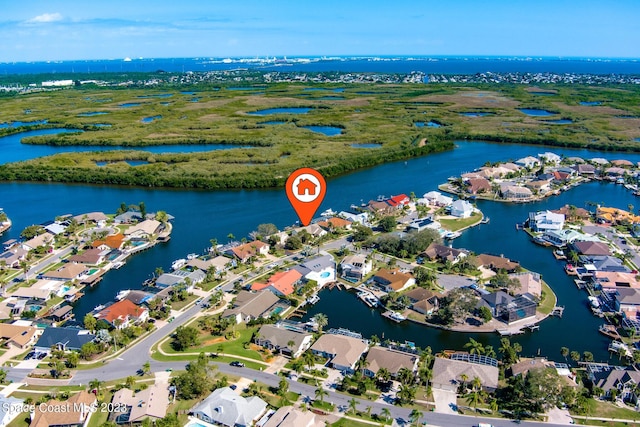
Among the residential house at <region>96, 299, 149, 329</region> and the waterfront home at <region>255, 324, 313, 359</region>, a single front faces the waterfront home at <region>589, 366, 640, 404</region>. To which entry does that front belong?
the residential house

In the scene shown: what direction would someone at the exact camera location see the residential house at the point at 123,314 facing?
facing the viewer and to the right of the viewer

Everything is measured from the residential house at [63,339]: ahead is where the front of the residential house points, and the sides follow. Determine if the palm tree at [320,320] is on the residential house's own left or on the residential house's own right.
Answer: on the residential house's own left

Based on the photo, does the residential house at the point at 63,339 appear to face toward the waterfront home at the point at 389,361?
no

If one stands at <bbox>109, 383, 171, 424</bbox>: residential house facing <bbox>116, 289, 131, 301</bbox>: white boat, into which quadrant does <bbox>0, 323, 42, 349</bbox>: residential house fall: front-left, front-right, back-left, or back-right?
front-left

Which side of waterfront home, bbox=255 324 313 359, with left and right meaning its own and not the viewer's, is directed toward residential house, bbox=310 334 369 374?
left

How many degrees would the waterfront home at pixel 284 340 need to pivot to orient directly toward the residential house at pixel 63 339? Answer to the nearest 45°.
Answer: approximately 45° to its right

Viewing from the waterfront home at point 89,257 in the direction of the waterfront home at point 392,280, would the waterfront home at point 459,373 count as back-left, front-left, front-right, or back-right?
front-right

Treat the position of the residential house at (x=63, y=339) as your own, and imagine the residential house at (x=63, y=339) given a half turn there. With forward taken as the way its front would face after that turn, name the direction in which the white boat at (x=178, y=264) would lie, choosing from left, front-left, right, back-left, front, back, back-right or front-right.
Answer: front-right

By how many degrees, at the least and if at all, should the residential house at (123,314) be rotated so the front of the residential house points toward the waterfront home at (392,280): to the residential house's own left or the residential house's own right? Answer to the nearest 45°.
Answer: approximately 45° to the residential house's own left

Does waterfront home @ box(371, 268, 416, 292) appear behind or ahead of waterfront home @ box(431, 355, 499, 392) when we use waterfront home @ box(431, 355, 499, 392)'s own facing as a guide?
behind

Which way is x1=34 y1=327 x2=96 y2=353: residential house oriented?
toward the camera

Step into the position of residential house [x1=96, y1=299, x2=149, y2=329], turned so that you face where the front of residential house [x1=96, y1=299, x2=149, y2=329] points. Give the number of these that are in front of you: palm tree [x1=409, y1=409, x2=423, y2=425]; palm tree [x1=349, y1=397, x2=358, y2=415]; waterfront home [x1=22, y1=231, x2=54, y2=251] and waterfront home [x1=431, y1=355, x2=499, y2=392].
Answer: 3

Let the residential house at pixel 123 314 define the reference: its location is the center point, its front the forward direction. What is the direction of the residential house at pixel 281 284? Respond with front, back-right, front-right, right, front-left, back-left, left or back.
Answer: front-left

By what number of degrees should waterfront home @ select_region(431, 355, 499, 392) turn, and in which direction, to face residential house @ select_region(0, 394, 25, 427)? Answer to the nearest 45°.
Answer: approximately 45° to its right

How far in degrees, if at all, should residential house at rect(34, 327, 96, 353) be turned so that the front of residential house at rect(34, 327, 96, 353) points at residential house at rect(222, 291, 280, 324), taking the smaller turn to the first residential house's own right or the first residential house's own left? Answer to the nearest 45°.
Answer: approximately 90° to the first residential house's own left

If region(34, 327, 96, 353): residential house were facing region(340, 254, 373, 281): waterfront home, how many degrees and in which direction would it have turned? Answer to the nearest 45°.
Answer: approximately 90° to its left

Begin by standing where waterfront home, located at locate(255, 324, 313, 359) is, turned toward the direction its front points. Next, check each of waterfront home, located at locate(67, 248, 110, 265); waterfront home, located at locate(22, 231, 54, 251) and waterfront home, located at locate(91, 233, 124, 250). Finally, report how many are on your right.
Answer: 3
